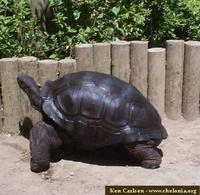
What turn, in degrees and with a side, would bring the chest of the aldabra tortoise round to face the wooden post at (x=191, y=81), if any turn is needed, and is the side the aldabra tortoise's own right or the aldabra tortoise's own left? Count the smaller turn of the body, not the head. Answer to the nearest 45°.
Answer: approximately 135° to the aldabra tortoise's own right

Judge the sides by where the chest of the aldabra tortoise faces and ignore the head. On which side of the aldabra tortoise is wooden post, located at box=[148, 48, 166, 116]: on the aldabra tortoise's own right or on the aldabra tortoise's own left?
on the aldabra tortoise's own right

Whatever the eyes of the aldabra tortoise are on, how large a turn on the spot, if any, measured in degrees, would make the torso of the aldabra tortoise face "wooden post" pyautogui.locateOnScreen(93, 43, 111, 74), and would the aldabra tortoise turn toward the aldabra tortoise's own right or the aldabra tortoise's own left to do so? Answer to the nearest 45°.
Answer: approximately 90° to the aldabra tortoise's own right

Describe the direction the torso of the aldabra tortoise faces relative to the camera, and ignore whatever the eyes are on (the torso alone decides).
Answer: to the viewer's left

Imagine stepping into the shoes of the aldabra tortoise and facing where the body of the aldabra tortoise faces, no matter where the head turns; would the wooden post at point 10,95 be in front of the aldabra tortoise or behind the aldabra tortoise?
in front

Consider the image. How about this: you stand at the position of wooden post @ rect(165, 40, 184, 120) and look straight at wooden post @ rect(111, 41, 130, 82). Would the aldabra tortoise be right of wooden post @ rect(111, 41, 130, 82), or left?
left

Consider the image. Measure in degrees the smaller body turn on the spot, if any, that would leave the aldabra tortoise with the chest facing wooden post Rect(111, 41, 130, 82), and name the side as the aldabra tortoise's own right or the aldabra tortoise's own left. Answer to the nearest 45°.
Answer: approximately 90° to the aldabra tortoise's own right

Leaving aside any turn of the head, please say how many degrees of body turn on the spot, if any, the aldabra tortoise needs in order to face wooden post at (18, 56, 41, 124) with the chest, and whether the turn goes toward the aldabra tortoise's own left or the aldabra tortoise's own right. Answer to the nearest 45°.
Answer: approximately 45° to the aldabra tortoise's own right

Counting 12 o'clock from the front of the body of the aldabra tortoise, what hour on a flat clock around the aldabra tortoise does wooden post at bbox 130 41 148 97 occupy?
The wooden post is roughly at 4 o'clock from the aldabra tortoise.

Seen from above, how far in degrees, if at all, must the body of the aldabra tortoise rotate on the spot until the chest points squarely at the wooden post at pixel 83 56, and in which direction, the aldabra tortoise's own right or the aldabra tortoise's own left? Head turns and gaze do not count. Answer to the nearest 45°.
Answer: approximately 90° to the aldabra tortoise's own right
